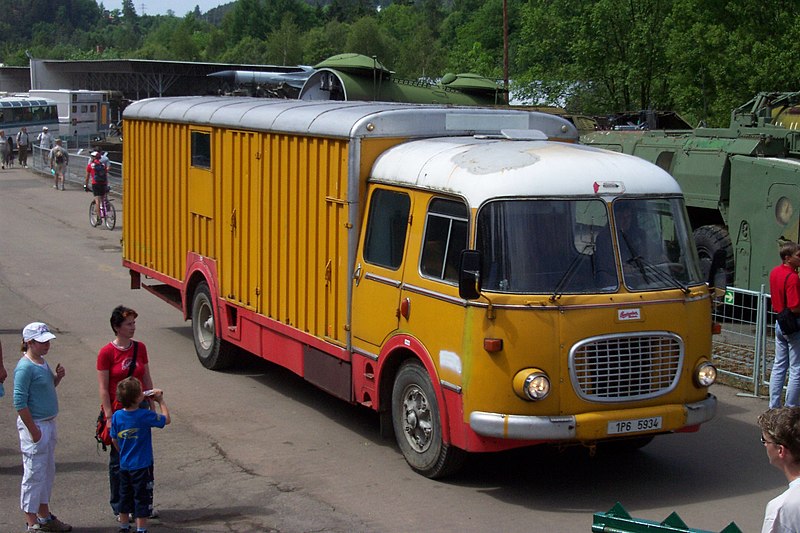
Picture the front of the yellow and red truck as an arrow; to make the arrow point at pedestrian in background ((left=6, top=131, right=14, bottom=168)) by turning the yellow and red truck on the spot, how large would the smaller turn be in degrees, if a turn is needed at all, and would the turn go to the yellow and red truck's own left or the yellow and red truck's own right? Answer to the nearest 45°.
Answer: approximately 180°

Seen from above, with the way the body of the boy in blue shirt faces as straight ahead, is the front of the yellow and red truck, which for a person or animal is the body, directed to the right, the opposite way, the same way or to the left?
to the right

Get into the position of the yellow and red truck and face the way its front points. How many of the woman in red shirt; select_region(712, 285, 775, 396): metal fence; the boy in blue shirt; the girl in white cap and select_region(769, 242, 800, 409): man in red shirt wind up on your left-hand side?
2

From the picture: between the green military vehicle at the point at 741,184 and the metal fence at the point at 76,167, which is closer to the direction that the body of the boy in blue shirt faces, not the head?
the green military vehicle

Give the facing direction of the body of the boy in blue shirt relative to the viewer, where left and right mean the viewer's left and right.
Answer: facing away from the viewer and to the right of the viewer

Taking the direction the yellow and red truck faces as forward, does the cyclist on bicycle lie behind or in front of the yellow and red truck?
behind

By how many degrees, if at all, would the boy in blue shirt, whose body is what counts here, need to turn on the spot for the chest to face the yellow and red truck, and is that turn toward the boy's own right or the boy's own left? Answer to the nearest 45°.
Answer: approximately 45° to the boy's own right

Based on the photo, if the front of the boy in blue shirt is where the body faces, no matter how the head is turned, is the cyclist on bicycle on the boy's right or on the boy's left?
on the boy's left

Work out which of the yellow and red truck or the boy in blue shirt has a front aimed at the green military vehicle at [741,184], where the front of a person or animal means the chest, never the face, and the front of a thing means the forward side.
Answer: the boy in blue shirt

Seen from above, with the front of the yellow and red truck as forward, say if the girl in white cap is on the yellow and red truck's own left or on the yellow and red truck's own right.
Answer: on the yellow and red truck's own right

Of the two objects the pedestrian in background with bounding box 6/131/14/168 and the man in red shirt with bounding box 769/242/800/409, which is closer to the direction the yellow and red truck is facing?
the man in red shirt

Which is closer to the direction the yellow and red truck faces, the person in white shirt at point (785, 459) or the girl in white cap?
the person in white shirt

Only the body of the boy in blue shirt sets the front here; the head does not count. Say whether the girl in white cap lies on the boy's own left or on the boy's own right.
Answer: on the boy's own left

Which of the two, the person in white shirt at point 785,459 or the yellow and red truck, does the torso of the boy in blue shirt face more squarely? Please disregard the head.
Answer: the yellow and red truck

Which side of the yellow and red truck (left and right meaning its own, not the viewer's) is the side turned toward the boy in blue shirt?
right

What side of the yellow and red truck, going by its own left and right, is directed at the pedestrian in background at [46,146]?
back
